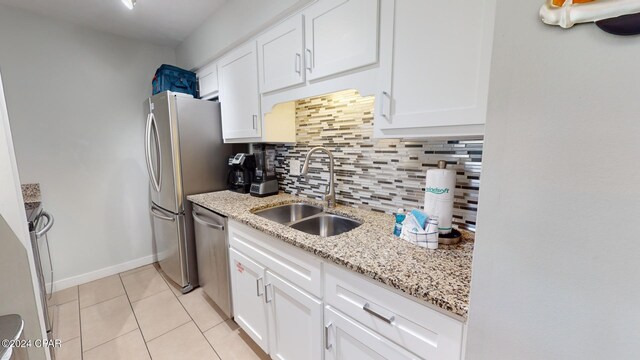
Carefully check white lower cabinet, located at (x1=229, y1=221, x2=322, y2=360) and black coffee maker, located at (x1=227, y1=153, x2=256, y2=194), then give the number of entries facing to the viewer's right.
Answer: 0

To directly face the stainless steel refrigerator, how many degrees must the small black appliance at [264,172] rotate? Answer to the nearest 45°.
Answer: approximately 45° to its right

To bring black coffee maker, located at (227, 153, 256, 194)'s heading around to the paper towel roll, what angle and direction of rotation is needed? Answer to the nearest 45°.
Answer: approximately 90° to its left

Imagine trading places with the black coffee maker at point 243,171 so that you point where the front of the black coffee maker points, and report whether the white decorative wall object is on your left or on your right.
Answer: on your left

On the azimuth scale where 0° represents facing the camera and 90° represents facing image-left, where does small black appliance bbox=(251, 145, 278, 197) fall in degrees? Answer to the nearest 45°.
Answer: approximately 45°

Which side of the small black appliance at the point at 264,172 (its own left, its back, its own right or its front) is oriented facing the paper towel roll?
left

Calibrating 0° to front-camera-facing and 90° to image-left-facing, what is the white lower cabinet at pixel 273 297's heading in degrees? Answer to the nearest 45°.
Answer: approximately 45°

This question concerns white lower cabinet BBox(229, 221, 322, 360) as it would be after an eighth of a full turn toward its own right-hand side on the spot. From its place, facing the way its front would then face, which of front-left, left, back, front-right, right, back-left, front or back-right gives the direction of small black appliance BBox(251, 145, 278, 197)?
right
